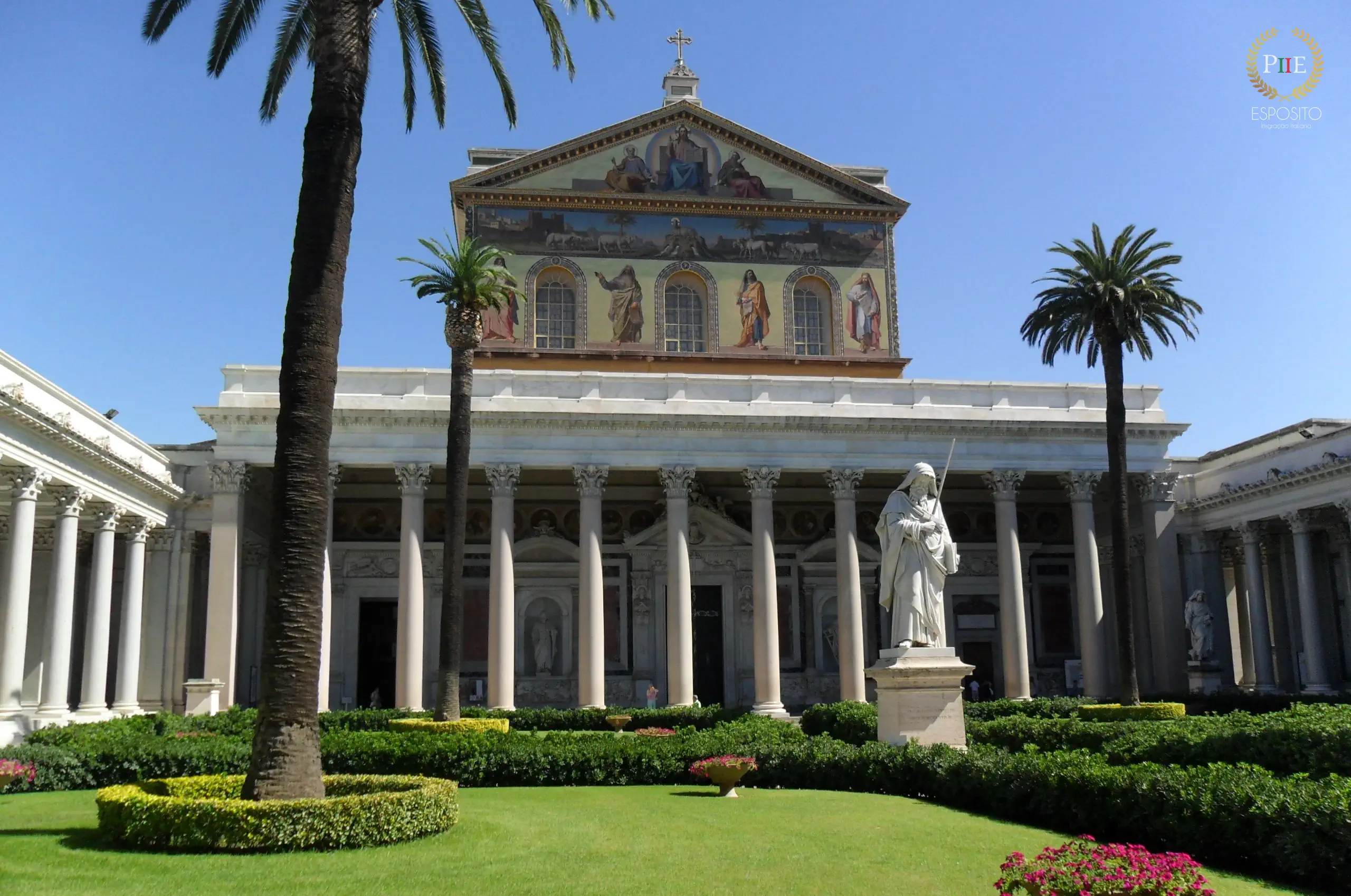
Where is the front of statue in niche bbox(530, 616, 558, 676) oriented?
toward the camera

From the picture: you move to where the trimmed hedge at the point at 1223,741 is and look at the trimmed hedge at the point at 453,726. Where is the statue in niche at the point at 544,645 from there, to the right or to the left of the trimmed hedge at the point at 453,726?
right

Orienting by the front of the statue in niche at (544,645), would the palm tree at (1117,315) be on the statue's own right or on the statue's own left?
on the statue's own left

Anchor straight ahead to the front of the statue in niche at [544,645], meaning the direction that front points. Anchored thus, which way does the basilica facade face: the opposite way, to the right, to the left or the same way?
the same way

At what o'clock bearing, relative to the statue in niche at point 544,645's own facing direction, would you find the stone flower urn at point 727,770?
The stone flower urn is roughly at 12 o'clock from the statue in niche.

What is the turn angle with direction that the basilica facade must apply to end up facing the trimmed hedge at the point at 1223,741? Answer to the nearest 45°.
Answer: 0° — it already faces it

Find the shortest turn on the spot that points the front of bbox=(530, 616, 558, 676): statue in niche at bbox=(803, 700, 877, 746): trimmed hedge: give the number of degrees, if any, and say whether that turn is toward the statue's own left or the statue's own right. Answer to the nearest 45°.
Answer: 0° — it already faces it

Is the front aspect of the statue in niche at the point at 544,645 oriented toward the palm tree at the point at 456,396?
yes

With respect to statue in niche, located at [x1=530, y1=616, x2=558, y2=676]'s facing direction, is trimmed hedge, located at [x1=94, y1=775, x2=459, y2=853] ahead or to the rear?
ahead

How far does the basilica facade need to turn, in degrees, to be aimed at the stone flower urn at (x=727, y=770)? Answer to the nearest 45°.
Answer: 0° — it already faces it

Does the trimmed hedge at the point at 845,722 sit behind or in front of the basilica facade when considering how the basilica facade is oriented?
in front

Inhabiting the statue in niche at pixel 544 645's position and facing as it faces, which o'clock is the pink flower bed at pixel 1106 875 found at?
The pink flower bed is roughly at 12 o'clock from the statue in niche.

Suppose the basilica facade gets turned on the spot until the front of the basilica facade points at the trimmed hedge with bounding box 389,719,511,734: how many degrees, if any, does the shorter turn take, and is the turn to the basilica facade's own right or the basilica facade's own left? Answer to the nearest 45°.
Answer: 0° — it already faces it

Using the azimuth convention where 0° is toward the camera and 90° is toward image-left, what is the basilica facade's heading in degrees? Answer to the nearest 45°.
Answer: approximately 0°

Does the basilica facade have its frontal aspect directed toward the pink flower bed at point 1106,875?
yes
